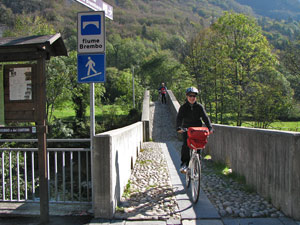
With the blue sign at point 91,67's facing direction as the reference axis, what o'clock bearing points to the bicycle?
The bicycle is roughly at 9 o'clock from the blue sign.

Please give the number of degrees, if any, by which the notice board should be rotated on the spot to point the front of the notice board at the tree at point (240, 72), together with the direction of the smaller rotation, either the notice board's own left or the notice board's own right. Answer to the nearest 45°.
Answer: approximately 135° to the notice board's own left

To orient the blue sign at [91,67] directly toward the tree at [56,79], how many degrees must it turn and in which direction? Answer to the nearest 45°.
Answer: approximately 180°

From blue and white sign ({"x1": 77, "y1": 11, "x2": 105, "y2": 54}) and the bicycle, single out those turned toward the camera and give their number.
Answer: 2

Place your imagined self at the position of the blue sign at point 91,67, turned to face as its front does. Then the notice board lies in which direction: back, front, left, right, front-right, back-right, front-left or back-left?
right

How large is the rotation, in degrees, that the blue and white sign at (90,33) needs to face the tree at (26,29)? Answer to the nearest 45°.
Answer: approximately 180°

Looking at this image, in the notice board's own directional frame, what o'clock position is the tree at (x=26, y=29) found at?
The tree is roughly at 6 o'clock from the notice board.

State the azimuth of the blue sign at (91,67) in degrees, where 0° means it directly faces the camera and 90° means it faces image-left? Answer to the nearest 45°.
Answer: approximately 0°

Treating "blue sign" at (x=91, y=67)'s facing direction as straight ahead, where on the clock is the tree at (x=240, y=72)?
The tree is roughly at 7 o'clock from the blue sign.

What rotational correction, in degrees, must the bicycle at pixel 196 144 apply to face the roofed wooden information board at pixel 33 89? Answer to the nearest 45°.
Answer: approximately 90° to its right

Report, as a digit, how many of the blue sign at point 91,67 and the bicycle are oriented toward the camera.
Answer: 2

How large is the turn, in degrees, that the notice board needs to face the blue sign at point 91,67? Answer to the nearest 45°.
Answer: approximately 90° to its left

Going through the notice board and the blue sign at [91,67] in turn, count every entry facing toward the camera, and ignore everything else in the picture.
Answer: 2
